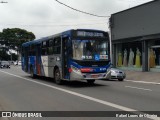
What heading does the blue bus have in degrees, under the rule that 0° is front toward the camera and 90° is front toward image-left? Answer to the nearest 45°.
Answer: approximately 315°

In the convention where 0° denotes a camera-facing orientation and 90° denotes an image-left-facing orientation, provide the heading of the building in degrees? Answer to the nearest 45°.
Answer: approximately 45°

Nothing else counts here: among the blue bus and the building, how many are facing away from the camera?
0

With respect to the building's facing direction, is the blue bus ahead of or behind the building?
ahead

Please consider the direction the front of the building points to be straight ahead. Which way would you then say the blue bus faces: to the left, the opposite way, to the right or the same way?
to the left

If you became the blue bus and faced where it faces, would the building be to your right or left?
on your left
